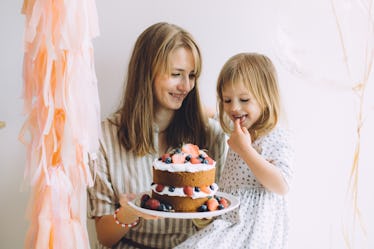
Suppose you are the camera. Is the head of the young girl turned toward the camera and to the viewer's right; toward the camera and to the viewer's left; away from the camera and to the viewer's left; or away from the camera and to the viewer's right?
toward the camera and to the viewer's left

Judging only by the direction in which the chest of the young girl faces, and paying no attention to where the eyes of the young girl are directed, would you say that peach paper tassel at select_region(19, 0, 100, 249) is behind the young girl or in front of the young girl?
in front

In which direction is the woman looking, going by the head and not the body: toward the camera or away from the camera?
toward the camera
